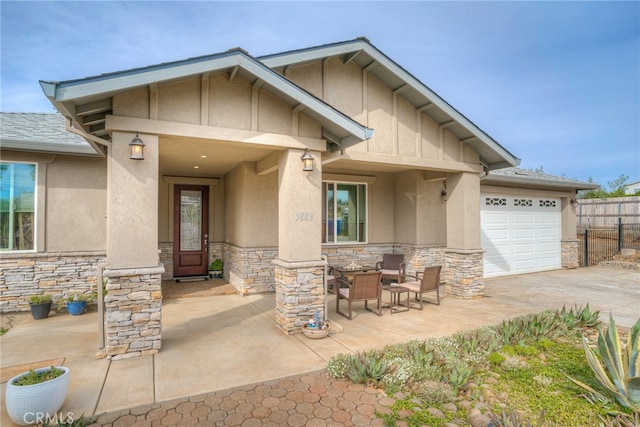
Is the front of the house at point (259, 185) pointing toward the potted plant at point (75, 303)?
no

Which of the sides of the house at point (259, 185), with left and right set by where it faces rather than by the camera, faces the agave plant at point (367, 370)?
front

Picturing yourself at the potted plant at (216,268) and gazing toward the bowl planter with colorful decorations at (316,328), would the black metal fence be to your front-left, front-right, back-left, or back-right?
front-left

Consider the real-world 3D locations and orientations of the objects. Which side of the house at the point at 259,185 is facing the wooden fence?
left

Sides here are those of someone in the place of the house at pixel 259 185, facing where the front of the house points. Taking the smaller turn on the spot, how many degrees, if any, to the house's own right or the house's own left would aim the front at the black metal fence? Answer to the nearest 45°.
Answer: approximately 90° to the house's own left

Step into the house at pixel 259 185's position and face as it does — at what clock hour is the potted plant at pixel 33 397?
The potted plant is roughly at 2 o'clock from the house.

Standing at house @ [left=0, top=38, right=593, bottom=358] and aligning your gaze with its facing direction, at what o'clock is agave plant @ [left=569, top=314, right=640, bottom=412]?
The agave plant is roughly at 12 o'clock from the house.
